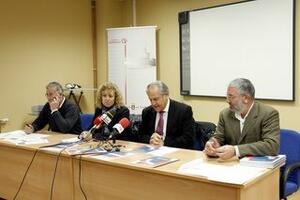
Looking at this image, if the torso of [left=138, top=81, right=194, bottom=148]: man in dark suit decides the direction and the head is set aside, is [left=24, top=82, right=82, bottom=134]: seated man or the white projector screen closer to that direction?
the seated man

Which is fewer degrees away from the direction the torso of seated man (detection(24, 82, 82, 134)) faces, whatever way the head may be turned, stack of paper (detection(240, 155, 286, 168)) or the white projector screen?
the stack of paper

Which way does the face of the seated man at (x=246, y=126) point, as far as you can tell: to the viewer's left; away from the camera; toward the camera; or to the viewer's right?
to the viewer's left

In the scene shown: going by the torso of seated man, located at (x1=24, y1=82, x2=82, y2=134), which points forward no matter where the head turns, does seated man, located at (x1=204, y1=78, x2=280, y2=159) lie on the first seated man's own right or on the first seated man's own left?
on the first seated man's own left

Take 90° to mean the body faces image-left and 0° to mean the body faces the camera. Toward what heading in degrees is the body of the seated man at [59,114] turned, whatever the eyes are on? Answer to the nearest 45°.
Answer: approximately 45°

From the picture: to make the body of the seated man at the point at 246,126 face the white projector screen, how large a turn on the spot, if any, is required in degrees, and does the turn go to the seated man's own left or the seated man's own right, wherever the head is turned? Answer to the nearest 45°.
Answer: approximately 135° to the seated man's own right

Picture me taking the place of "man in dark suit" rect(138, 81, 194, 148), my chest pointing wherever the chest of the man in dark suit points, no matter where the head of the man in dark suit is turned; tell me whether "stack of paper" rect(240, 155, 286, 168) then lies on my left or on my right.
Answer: on my left

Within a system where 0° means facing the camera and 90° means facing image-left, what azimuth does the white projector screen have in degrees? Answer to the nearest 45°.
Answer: approximately 45°
